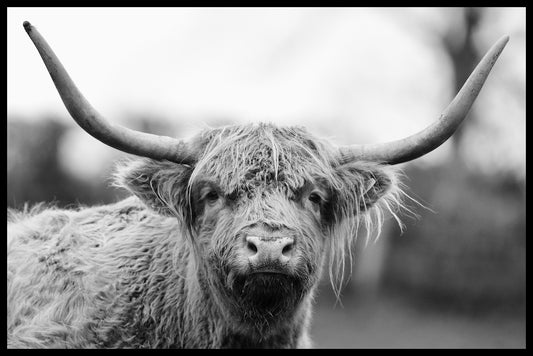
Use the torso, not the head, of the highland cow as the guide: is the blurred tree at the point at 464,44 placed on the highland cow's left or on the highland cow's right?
on the highland cow's left

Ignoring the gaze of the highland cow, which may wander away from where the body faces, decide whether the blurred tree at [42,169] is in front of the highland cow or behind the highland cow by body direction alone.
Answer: behind

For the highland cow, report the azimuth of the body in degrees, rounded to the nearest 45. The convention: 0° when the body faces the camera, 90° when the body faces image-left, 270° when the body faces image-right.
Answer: approximately 315°

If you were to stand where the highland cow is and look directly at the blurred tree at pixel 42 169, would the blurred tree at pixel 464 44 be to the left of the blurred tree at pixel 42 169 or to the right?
right
